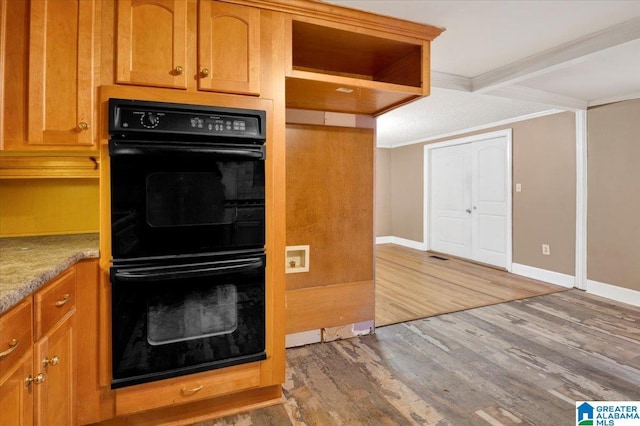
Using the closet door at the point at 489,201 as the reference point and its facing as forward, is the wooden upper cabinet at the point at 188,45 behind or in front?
in front

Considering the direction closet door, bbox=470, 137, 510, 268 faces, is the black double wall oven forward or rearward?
forward

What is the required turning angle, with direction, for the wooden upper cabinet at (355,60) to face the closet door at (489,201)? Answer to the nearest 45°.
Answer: approximately 90° to its left

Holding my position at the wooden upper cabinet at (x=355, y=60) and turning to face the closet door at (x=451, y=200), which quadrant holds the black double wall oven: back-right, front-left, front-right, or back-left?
back-left

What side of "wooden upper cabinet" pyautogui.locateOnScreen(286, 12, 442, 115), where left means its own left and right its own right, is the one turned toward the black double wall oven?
right

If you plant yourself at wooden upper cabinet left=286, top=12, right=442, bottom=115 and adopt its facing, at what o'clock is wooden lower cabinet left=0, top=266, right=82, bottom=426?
The wooden lower cabinet is roughly at 3 o'clock from the wooden upper cabinet.

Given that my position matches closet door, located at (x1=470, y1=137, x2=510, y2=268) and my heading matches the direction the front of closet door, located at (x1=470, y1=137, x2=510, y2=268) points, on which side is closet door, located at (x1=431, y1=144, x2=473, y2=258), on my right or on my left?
on my right

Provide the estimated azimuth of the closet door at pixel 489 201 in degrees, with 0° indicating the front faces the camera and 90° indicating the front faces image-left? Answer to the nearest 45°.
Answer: approximately 45°

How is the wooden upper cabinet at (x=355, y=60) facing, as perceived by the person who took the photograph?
facing the viewer and to the right of the viewer

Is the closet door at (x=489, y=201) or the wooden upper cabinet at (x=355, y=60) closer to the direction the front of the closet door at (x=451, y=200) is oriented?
the wooden upper cabinet

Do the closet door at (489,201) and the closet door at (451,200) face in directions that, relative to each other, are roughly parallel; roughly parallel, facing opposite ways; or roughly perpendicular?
roughly parallel

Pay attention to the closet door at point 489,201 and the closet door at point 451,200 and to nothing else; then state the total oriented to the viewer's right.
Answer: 0

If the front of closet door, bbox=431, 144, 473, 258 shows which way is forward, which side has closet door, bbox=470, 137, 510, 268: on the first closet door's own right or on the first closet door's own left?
on the first closet door's own left

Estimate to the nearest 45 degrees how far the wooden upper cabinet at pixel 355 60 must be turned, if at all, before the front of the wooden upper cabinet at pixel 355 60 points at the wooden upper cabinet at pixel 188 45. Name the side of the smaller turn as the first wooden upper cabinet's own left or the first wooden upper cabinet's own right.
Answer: approximately 90° to the first wooden upper cabinet's own right
